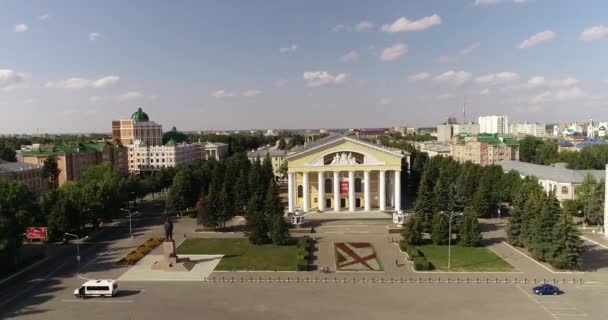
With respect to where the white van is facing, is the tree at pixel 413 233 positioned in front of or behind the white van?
behind

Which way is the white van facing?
to the viewer's left

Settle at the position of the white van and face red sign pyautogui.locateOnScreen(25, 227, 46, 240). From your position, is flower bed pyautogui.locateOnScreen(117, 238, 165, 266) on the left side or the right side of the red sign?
right

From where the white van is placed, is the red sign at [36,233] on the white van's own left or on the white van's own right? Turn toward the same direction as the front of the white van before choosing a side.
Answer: on the white van's own right

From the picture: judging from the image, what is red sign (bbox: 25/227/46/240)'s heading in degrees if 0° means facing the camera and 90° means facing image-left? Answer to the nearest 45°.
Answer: approximately 0°

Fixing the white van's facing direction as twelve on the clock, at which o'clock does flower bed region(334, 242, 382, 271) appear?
The flower bed is roughly at 6 o'clock from the white van.

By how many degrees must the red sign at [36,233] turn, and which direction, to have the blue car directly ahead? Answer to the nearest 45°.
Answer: approximately 45° to its left

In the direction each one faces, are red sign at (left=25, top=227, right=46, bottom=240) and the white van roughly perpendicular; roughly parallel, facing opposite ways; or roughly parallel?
roughly perpendicular

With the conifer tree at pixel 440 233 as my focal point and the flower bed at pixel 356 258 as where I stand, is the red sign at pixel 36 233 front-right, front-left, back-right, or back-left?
back-left

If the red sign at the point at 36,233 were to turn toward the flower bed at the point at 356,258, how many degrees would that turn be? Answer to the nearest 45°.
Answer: approximately 45° to its left

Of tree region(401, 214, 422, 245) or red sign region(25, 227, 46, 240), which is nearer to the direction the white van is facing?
the red sign

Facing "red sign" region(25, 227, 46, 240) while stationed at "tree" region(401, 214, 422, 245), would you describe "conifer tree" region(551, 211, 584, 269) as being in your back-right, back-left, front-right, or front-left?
back-left

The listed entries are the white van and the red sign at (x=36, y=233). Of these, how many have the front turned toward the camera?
1

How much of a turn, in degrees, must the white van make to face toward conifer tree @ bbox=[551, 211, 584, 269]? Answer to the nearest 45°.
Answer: approximately 180°
